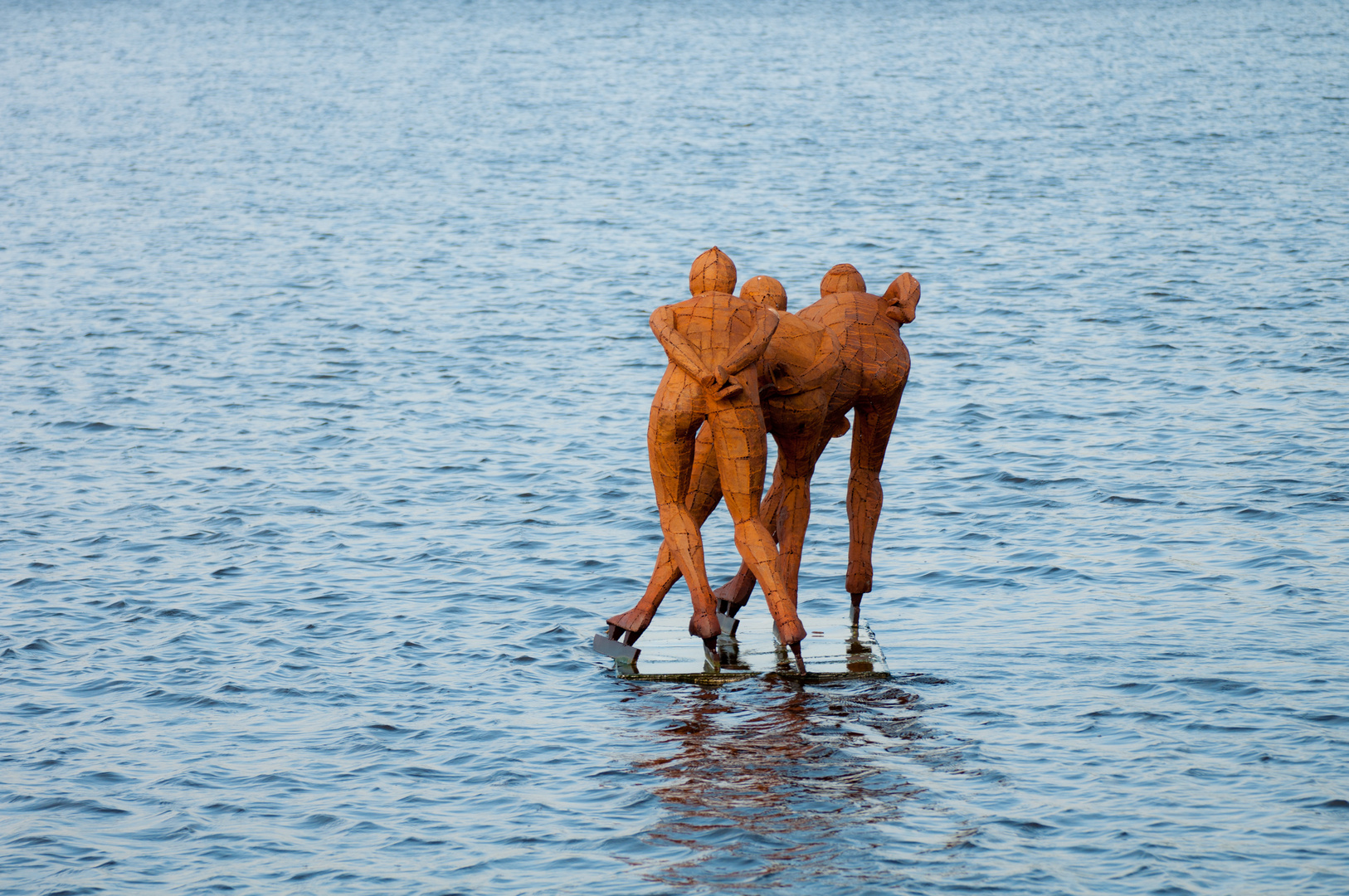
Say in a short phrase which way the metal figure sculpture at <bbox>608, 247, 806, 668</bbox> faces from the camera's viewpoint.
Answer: facing away from the viewer

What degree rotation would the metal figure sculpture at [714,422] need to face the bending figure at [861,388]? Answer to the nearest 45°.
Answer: approximately 45° to its right

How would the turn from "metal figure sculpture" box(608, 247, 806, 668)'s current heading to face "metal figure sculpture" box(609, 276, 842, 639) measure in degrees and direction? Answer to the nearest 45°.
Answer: approximately 45° to its right
